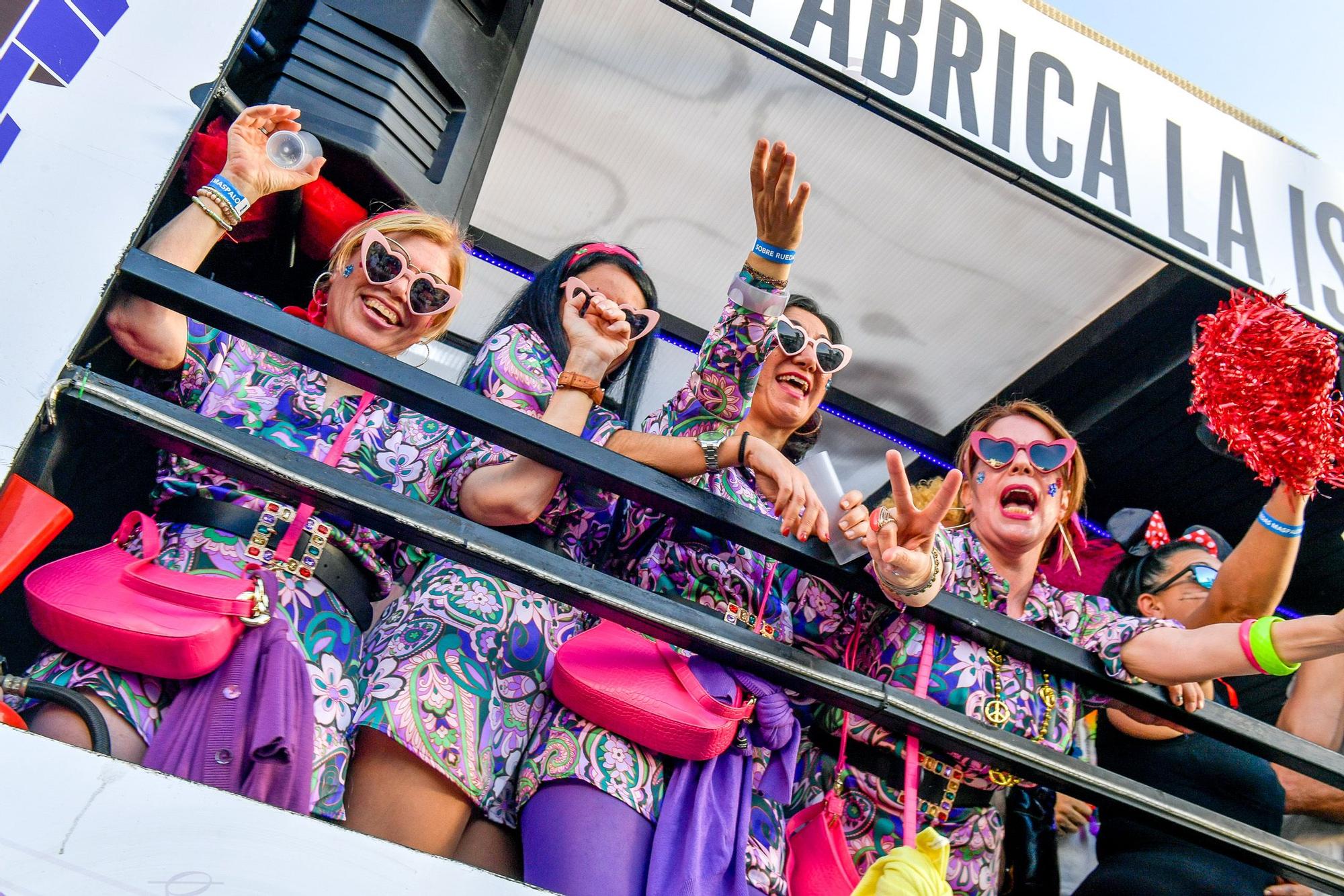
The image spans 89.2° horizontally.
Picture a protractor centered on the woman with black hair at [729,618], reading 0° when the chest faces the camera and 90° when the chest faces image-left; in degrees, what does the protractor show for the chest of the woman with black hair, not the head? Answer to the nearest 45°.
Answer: approximately 315°

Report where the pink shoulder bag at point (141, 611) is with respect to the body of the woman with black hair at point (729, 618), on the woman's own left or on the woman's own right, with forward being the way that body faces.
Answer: on the woman's own right

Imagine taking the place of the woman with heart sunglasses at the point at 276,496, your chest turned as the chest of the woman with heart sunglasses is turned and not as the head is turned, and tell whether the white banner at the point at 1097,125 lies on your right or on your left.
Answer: on your left

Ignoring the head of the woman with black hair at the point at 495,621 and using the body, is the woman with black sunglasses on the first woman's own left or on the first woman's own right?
on the first woman's own left

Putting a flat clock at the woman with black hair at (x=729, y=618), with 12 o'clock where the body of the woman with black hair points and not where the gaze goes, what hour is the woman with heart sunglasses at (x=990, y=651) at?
The woman with heart sunglasses is roughly at 10 o'clock from the woman with black hair.

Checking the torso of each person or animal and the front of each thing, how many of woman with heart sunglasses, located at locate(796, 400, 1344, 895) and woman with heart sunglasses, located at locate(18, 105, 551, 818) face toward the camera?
2

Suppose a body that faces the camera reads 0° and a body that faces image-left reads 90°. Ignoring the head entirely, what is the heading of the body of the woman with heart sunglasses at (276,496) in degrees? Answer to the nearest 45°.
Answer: approximately 0°
